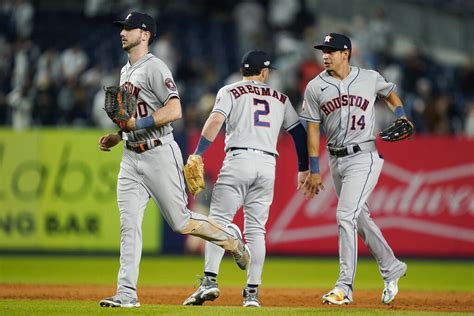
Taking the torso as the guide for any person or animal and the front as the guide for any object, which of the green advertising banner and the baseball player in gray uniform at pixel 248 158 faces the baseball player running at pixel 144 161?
the green advertising banner

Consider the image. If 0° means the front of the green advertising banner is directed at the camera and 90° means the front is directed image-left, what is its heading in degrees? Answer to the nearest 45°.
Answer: approximately 0°

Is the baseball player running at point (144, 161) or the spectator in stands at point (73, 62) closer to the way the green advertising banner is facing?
the baseball player running

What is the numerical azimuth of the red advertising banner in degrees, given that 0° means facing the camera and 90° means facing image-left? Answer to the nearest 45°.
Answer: approximately 0°

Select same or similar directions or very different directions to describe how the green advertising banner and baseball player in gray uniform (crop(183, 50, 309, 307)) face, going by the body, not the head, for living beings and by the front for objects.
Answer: very different directions

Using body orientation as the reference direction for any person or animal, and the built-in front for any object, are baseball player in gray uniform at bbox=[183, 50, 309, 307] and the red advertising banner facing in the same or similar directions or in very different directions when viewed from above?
very different directions

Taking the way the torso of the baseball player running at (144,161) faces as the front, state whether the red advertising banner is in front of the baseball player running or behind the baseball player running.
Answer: behind

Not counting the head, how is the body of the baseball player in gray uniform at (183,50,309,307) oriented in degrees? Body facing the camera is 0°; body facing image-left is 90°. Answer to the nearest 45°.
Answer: approximately 180°

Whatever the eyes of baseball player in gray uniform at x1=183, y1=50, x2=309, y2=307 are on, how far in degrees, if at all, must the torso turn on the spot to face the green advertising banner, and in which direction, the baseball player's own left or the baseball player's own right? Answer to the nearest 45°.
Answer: approximately 45° to the baseball player's own left

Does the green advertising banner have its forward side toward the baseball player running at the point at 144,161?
yes

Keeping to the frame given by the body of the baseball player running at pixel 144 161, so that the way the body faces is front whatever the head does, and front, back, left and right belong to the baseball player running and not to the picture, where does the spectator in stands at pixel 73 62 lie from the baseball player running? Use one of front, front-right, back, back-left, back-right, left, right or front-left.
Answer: back-right

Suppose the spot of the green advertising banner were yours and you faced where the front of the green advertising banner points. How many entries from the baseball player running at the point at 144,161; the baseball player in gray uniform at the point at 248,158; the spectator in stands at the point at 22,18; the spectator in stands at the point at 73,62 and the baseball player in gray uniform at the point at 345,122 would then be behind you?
2

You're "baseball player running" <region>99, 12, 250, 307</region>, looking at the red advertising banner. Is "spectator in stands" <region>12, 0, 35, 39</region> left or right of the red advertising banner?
left
